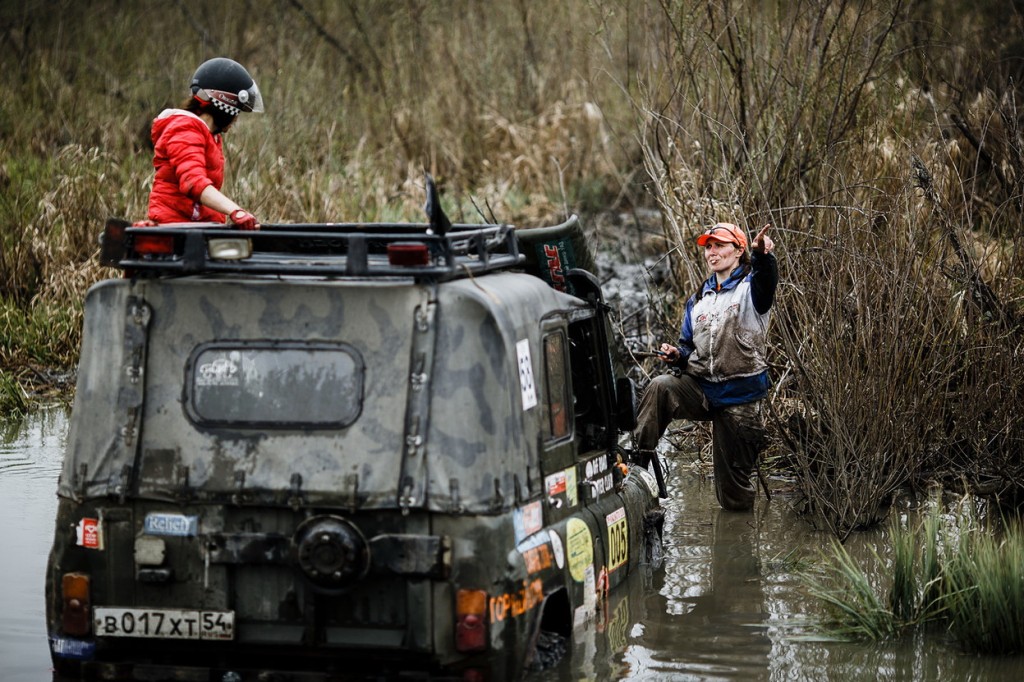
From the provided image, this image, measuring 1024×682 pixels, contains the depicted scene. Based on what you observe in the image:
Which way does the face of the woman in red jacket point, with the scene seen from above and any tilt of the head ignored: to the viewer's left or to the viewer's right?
to the viewer's right

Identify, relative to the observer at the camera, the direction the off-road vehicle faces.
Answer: facing away from the viewer and to the right of the viewer

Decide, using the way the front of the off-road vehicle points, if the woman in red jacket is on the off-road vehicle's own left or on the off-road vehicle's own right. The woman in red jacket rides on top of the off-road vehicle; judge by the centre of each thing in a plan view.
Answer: on the off-road vehicle's own left

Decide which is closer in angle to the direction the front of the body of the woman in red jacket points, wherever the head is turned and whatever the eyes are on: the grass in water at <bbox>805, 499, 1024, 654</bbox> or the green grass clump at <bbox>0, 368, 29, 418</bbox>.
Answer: the grass in water

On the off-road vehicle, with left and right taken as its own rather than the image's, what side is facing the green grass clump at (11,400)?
left

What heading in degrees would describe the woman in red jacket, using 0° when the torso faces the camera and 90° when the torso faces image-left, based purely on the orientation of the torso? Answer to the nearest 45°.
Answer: approximately 270°
